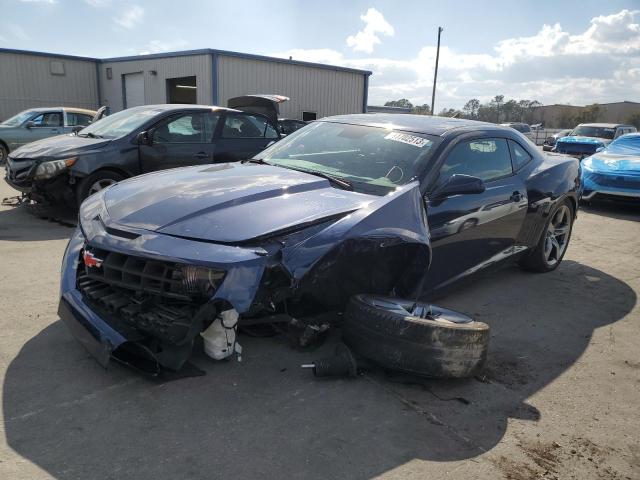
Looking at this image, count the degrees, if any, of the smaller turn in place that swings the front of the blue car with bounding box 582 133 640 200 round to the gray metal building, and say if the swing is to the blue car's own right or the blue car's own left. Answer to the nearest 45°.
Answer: approximately 45° to the blue car's own right

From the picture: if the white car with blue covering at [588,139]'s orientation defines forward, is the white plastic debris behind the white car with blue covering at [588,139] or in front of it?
in front

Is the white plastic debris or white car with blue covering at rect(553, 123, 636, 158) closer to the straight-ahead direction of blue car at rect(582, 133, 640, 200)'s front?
the white plastic debris

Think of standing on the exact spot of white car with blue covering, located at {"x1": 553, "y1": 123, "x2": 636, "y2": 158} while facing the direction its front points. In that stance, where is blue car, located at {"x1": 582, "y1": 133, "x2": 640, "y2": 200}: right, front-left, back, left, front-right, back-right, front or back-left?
front-left

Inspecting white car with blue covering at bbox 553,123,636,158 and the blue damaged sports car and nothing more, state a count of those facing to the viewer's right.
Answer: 0

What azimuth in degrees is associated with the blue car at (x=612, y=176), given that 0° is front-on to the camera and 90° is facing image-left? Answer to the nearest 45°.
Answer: approximately 45°

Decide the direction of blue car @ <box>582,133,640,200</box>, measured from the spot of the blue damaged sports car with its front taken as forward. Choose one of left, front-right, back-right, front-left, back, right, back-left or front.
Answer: back

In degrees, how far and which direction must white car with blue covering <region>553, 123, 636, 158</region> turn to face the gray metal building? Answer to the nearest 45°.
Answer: approximately 45° to its right

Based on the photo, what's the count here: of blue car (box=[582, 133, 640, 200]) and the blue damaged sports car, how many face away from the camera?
0

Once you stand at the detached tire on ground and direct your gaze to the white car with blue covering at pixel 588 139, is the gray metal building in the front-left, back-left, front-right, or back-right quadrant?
front-left

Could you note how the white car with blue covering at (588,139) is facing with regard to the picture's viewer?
facing the viewer and to the left of the viewer

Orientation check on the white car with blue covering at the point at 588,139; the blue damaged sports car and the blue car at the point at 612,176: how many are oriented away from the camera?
0

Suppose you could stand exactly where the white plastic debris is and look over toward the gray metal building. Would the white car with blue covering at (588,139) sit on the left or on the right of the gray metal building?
right

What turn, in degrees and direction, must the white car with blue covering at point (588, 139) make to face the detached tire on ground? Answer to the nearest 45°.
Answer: approximately 45° to its left
